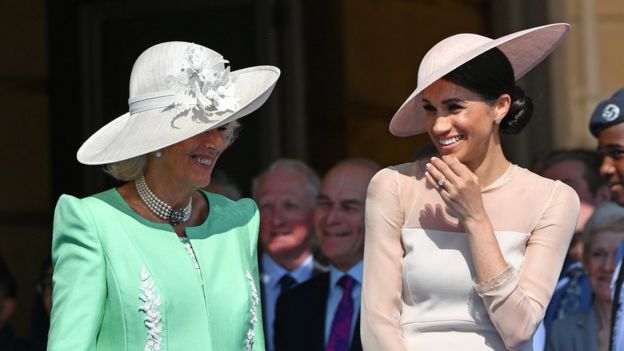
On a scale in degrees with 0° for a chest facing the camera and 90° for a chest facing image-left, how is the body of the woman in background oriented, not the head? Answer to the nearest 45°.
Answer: approximately 0°

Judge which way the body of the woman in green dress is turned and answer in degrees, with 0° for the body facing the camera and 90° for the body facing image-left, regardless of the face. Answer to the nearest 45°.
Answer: approximately 315°

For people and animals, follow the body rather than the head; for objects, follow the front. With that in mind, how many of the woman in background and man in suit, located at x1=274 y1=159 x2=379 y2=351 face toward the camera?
2

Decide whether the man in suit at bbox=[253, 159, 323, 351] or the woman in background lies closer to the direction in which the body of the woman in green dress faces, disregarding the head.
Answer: the woman in background

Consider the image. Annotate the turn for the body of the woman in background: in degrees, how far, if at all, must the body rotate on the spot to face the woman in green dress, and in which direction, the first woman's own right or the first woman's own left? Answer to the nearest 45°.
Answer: approximately 45° to the first woman's own right

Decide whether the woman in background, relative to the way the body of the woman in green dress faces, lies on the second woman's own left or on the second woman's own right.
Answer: on the second woman's own left

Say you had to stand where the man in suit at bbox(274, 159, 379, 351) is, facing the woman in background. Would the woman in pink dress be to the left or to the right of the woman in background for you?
right

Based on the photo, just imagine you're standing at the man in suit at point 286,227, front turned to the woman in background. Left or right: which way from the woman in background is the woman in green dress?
right

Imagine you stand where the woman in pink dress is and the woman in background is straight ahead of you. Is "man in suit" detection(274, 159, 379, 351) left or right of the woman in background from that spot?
left

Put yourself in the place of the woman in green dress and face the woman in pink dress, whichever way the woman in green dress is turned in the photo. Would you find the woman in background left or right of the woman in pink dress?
left
